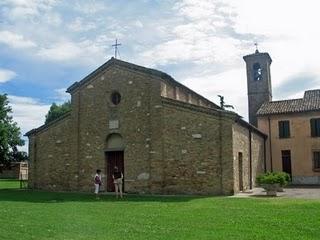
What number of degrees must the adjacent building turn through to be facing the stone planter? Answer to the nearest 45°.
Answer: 0° — it already faces it

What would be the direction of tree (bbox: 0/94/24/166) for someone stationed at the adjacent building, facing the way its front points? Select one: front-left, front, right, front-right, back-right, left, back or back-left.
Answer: right

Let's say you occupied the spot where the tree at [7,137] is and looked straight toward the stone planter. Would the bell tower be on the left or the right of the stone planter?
left

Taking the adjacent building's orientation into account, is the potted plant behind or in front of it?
in front

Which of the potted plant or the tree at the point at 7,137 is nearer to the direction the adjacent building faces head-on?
the potted plant

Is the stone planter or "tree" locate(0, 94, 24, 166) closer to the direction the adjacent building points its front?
the stone planter

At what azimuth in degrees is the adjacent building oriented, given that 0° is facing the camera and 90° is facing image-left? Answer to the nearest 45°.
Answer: approximately 0°
